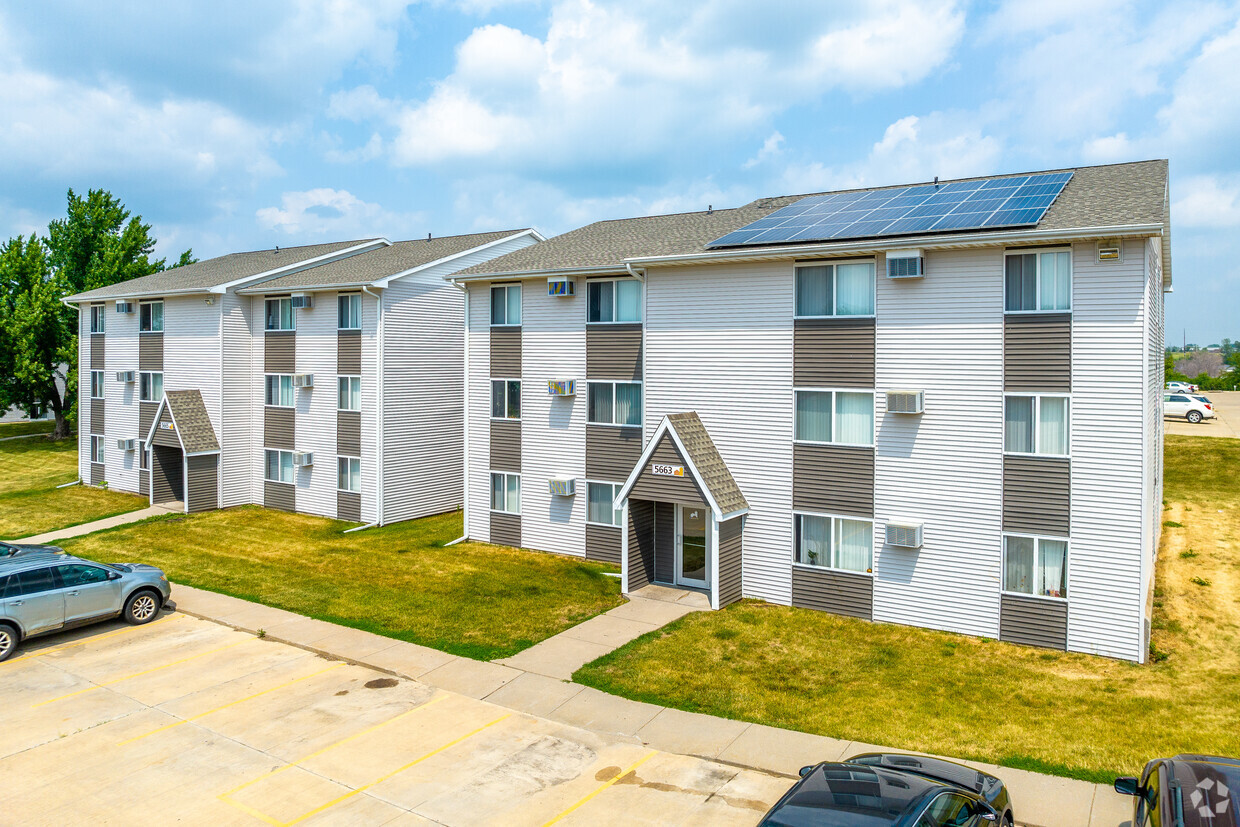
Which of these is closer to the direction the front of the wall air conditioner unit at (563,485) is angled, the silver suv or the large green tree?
the silver suv

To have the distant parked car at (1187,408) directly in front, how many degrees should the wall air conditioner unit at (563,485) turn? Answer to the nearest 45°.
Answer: approximately 180°

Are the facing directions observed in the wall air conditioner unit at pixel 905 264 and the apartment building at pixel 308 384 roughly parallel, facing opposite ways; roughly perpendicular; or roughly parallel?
roughly parallel

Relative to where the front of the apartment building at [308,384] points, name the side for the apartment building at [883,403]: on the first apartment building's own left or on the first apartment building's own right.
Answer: on the first apartment building's own left

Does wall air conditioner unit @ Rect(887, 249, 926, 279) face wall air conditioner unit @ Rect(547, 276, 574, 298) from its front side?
no

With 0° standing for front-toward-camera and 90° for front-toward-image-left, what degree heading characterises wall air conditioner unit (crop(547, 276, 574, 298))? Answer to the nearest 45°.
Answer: approximately 45°

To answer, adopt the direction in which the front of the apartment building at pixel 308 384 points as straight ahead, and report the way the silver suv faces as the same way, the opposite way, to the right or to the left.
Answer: the opposite way

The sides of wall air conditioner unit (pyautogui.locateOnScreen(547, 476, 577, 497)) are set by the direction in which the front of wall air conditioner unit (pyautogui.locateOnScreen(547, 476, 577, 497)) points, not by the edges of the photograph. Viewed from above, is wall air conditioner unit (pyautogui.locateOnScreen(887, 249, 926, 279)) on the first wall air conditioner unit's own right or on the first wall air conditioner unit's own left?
on the first wall air conditioner unit's own left

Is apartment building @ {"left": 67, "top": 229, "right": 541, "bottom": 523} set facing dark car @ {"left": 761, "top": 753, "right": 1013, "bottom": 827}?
no

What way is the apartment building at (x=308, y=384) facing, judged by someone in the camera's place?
facing the viewer and to the left of the viewer

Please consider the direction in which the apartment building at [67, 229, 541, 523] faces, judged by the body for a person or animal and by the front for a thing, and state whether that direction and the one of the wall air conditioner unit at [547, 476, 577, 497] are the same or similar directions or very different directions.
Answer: same or similar directions

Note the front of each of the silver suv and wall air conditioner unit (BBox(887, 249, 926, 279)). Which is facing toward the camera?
the wall air conditioner unit

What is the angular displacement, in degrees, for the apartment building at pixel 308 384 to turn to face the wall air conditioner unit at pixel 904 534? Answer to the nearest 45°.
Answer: approximately 90° to its left

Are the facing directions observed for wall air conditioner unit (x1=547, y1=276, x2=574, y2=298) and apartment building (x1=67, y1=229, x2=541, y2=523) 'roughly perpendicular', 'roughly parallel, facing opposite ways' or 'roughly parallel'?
roughly parallel

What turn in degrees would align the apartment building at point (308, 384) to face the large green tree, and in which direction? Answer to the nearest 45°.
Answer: approximately 90° to its right

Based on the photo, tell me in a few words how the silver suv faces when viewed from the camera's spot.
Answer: facing away from the viewer and to the right of the viewer

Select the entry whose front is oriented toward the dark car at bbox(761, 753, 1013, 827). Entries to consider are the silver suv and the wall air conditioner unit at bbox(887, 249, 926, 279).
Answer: the wall air conditioner unit

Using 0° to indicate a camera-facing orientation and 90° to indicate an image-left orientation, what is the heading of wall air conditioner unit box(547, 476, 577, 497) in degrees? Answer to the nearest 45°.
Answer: approximately 45°

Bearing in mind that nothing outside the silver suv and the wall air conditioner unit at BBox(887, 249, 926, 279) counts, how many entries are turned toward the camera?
1
